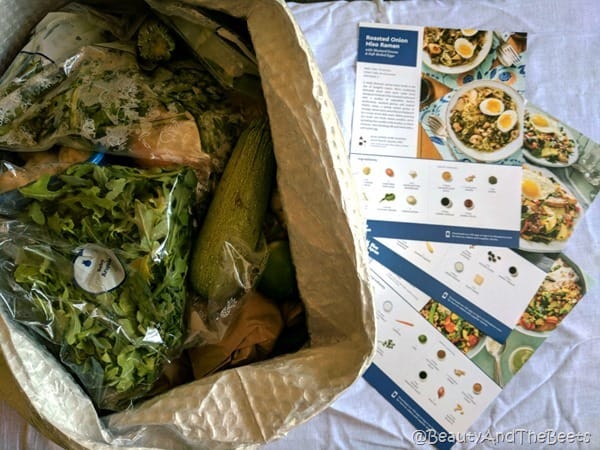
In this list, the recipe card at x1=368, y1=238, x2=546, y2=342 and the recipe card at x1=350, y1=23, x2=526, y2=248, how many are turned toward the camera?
2

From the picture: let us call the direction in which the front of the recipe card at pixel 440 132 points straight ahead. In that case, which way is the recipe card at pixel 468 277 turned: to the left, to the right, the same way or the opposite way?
the same way

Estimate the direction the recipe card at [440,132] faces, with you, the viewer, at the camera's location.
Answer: facing the viewer

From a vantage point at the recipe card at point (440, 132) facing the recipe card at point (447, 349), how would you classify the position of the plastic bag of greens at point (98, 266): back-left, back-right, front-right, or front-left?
front-right

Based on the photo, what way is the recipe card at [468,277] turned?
toward the camera
